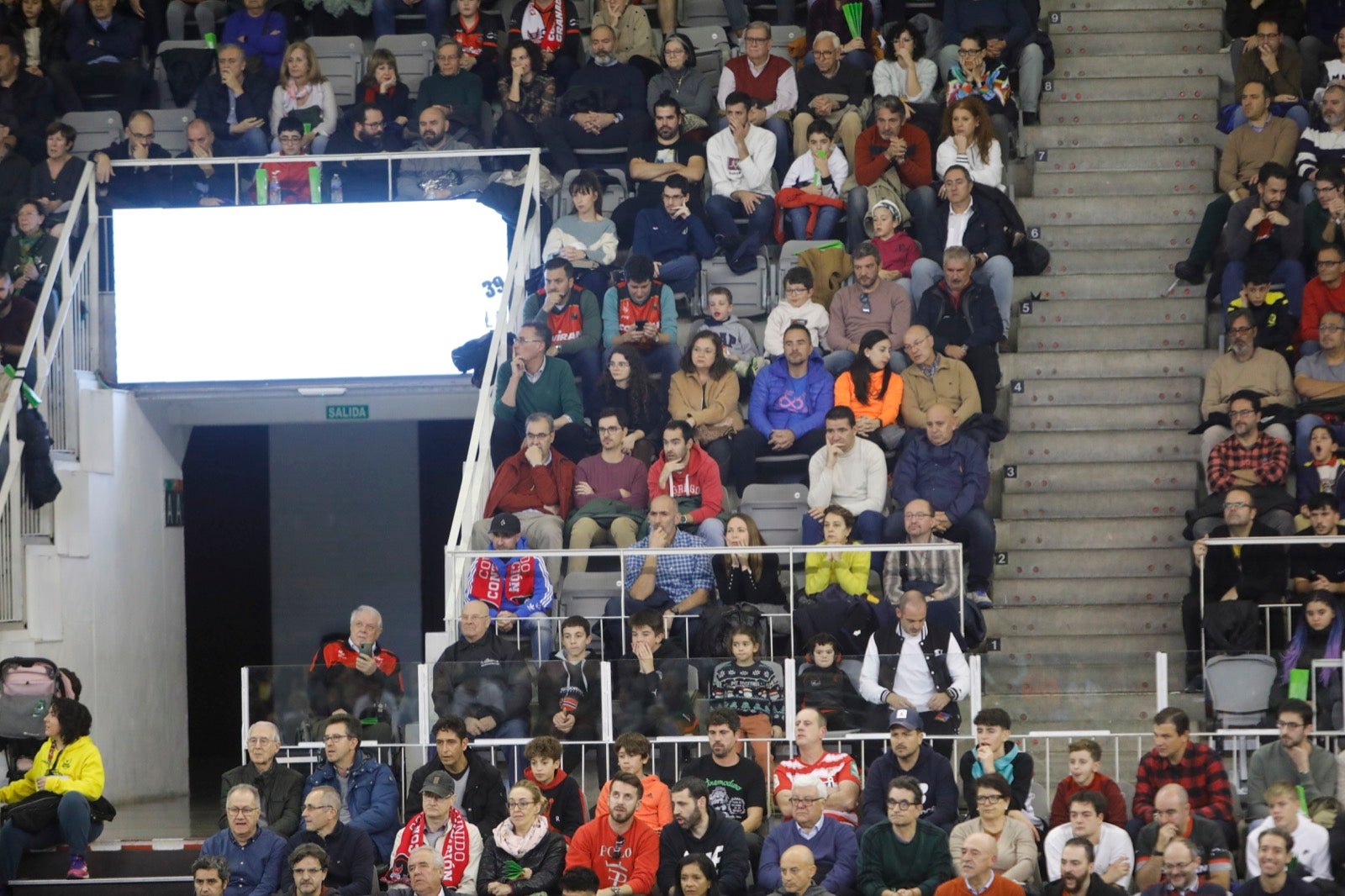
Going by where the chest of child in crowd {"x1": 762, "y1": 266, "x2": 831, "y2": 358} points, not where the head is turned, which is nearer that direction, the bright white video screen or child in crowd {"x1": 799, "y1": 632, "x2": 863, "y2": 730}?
the child in crowd

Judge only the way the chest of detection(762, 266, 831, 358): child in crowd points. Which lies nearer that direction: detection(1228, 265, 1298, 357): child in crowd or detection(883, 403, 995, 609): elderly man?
the elderly man

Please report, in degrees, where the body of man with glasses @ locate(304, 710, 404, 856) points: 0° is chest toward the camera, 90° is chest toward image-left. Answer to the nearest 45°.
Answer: approximately 45°

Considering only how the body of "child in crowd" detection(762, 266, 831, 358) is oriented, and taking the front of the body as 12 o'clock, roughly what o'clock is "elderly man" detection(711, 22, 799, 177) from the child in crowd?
The elderly man is roughly at 6 o'clock from the child in crowd.

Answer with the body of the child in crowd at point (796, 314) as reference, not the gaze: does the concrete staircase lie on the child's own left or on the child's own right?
on the child's own left

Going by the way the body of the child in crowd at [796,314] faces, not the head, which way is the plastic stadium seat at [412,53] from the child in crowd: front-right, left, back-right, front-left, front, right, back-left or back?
back-right

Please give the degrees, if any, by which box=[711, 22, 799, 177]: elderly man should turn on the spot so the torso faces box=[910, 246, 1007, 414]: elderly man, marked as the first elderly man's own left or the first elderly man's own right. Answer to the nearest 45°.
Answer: approximately 45° to the first elderly man's own left
